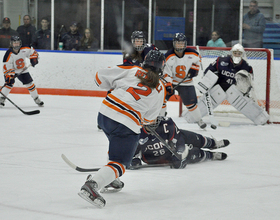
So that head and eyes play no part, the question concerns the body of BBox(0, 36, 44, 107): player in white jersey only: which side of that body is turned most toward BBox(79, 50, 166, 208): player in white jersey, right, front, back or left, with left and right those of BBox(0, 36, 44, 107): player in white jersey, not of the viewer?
front

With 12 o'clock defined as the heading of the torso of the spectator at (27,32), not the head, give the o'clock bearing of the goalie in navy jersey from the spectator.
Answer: The goalie in navy jersey is roughly at 11 o'clock from the spectator.

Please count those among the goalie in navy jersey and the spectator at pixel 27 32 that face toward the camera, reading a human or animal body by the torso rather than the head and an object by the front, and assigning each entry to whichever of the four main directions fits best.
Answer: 2

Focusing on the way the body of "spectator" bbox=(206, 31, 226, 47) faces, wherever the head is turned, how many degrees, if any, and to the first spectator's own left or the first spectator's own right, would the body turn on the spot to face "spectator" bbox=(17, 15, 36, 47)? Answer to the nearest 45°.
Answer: approximately 90° to the first spectator's own right

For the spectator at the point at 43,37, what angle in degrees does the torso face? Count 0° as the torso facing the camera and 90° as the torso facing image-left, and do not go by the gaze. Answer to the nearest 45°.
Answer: approximately 0°

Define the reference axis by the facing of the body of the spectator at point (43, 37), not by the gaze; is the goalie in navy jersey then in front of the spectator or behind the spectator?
in front
